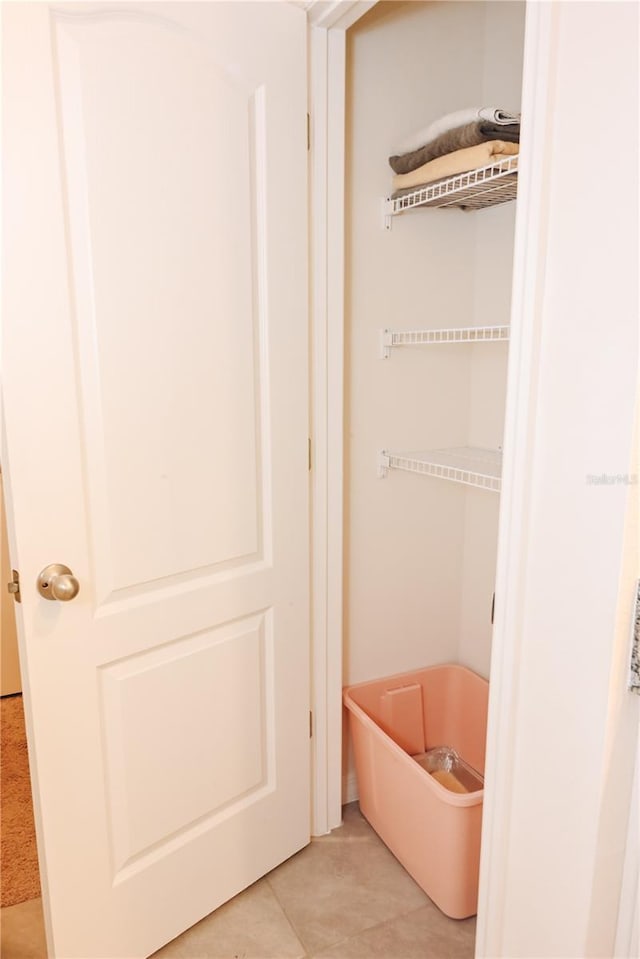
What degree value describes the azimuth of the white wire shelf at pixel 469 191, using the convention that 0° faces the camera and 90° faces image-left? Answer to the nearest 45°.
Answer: approximately 45°

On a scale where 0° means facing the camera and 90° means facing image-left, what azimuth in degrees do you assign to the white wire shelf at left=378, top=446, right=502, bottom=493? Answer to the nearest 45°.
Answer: approximately 45°
